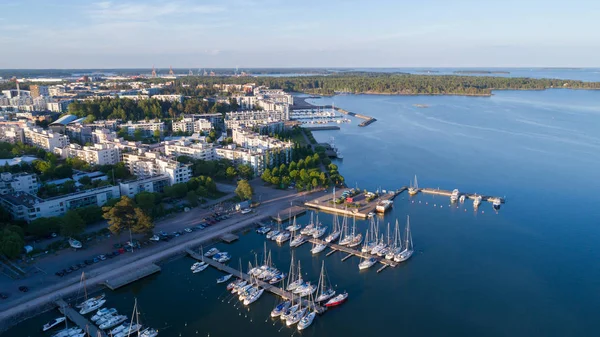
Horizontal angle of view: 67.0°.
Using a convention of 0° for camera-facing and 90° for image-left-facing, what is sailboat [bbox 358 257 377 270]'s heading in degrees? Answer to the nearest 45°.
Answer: approximately 225°

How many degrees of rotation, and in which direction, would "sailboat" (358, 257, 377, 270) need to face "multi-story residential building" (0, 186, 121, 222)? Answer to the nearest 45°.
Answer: approximately 135° to its left

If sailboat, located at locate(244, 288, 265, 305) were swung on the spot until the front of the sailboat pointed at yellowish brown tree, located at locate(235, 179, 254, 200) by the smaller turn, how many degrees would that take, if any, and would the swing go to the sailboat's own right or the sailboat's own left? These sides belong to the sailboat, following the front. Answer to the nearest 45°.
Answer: approximately 45° to the sailboat's own left

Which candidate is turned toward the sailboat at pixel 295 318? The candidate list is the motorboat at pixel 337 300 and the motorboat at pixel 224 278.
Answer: the motorboat at pixel 337 300

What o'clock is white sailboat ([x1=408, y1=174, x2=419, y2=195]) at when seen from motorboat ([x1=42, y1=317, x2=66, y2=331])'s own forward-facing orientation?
The white sailboat is roughly at 1 o'clock from the motorboat.
